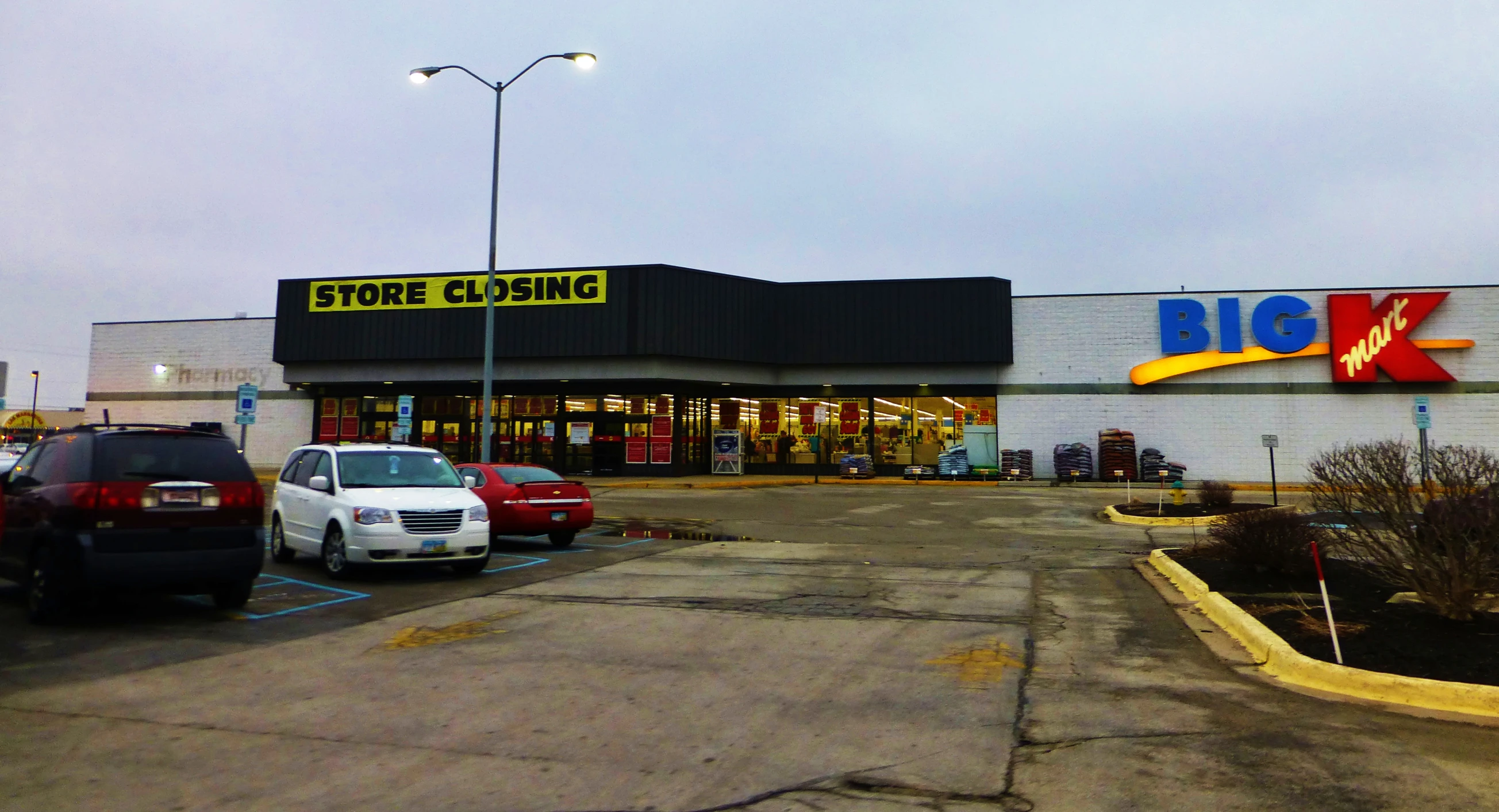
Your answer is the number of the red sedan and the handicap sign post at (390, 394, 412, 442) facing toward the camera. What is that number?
1

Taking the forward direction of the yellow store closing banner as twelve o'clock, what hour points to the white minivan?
The white minivan is roughly at 12 o'clock from the yellow store closing banner.

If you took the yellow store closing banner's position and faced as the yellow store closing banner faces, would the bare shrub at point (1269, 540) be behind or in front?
in front

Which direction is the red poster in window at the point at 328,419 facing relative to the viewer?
toward the camera

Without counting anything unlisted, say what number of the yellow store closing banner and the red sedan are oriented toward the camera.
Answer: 1

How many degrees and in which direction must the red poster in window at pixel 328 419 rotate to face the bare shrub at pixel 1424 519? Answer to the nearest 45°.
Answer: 0° — it already faces it

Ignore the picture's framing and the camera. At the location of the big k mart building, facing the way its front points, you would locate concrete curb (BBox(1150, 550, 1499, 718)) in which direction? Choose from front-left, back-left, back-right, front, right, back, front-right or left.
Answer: front

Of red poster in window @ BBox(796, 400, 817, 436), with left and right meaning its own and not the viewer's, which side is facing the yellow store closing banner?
right

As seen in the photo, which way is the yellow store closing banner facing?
toward the camera

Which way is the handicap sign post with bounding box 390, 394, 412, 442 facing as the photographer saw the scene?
facing the viewer

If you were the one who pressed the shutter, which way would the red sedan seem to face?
facing away from the viewer and to the left of the viewer

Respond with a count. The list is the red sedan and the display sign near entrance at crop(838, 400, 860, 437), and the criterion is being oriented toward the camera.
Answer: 1

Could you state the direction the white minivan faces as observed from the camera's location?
facing the viewer and to the right of the viewer

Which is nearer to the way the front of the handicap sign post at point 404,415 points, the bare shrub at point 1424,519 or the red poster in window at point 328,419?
the bare shrub
